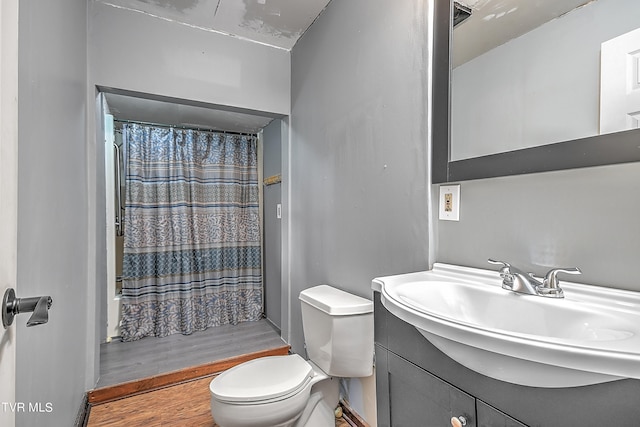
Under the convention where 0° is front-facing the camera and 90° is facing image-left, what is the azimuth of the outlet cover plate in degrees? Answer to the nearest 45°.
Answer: approximately 45°

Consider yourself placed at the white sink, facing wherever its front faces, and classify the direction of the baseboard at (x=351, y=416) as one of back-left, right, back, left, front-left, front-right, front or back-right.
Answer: right

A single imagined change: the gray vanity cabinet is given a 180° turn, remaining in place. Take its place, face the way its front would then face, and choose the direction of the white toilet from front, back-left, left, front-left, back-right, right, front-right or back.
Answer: left

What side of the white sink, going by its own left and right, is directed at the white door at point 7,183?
front

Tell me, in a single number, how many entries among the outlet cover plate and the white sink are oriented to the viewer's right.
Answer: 0

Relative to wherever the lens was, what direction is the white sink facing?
facing the viewer and to the left of the viewer

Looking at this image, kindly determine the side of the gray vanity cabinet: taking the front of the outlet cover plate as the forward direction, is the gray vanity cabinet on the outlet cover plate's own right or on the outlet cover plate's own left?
on the outlet cover plate's own left

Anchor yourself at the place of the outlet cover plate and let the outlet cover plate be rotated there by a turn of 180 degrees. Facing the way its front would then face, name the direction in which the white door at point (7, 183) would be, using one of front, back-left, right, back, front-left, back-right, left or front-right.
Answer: back

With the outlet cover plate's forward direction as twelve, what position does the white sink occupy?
The white sink is roughly at 10 o'clock from the outlet cover plate.
